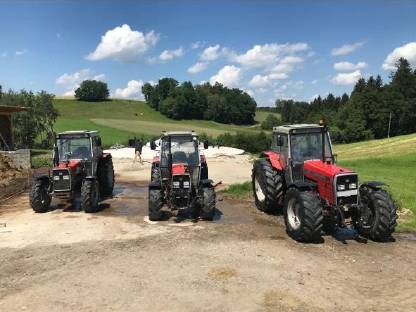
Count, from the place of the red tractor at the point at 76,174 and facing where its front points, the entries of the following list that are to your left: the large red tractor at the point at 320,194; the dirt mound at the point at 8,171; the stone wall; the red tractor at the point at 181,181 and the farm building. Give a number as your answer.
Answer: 2

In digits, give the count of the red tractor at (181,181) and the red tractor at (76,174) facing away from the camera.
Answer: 0

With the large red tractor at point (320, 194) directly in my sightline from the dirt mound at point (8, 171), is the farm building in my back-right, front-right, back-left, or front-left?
back-left

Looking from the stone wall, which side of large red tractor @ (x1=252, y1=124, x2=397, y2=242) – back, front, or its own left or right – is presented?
back

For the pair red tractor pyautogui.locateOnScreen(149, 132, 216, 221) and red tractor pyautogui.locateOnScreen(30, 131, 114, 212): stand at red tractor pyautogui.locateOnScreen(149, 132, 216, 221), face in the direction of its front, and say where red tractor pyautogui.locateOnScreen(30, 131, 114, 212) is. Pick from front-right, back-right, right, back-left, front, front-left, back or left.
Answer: back-right

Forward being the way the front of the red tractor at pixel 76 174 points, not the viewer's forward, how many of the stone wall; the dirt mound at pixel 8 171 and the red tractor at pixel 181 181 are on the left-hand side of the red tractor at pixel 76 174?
1

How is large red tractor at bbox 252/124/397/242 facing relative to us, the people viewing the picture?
facing the viewer and to the right of the viewer

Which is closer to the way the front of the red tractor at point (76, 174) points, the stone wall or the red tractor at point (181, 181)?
the red tractor

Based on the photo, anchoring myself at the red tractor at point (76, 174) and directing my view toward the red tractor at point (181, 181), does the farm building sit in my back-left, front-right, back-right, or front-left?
back-left

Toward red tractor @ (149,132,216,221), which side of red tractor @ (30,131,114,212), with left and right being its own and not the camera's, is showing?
left

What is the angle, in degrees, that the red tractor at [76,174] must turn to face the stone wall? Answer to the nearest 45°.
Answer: approximately 135° to its right

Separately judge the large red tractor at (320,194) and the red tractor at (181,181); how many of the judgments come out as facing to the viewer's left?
0

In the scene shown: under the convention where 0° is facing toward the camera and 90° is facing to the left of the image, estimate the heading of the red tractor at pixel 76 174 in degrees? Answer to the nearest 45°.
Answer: approximately 45°

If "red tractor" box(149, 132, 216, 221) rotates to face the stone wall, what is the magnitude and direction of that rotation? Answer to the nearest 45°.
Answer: approximately 135° to its right

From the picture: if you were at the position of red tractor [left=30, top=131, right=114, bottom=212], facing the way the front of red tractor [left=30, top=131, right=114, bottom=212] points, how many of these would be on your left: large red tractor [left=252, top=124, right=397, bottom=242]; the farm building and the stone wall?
1

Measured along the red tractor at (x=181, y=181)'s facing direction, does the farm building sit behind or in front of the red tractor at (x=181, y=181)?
behind

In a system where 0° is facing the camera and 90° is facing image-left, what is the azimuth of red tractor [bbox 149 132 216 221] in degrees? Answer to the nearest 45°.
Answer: approximately 0°
